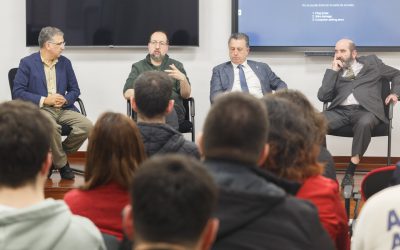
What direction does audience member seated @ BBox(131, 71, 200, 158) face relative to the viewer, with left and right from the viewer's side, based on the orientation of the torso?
facing away from the viewer

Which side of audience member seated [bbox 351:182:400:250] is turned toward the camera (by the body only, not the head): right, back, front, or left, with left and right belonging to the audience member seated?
back

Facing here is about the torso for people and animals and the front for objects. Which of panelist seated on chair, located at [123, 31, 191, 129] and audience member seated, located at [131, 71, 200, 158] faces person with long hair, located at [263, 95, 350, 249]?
the panelist seated on chair

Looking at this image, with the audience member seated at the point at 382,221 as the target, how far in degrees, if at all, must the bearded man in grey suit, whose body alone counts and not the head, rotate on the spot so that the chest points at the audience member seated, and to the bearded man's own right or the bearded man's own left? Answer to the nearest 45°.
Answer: approximately 45° to the bearded man's own left

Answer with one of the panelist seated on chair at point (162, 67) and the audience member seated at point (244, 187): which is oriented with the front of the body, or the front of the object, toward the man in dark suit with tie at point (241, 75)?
the audience member seated

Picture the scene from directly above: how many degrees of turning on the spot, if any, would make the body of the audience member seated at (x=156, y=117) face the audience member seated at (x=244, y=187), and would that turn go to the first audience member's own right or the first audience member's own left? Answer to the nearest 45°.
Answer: approximately 180°

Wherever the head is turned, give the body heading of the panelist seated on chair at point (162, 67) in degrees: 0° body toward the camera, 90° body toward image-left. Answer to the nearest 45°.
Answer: approximately 0°

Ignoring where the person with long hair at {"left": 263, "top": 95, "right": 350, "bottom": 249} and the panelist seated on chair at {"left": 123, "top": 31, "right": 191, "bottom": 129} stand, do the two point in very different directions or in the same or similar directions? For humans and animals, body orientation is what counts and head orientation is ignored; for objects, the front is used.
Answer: very different directions

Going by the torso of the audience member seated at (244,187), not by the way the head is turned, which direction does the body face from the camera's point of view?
away from the camera

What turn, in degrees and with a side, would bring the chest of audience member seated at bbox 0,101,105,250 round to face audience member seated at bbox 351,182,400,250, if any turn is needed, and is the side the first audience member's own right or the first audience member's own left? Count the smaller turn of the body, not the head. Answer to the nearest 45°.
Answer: approximately 90° to the first audience member's own right

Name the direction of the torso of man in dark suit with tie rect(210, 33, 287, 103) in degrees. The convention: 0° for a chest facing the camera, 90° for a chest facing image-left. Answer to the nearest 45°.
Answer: approximately 0°

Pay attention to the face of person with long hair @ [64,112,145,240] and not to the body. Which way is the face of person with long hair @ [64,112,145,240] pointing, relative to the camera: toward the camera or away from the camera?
away from the camera
